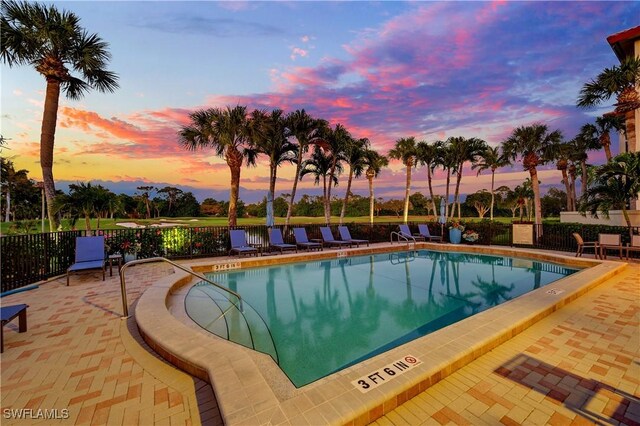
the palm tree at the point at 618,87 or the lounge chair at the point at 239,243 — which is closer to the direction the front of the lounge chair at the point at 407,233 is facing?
the palm tree

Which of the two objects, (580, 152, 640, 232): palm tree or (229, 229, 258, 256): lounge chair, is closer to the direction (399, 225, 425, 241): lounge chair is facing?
the palm tree

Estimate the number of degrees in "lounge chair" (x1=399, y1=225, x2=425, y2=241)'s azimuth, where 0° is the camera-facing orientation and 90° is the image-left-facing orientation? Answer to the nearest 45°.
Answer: approximately 315°

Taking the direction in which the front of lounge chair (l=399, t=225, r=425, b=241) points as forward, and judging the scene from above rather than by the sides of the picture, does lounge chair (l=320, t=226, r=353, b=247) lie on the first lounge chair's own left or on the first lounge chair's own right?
on the first lounge chair's own right

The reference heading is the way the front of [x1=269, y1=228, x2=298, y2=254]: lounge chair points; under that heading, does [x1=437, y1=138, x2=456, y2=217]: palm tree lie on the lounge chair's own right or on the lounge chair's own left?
on the lounge chair's own left
